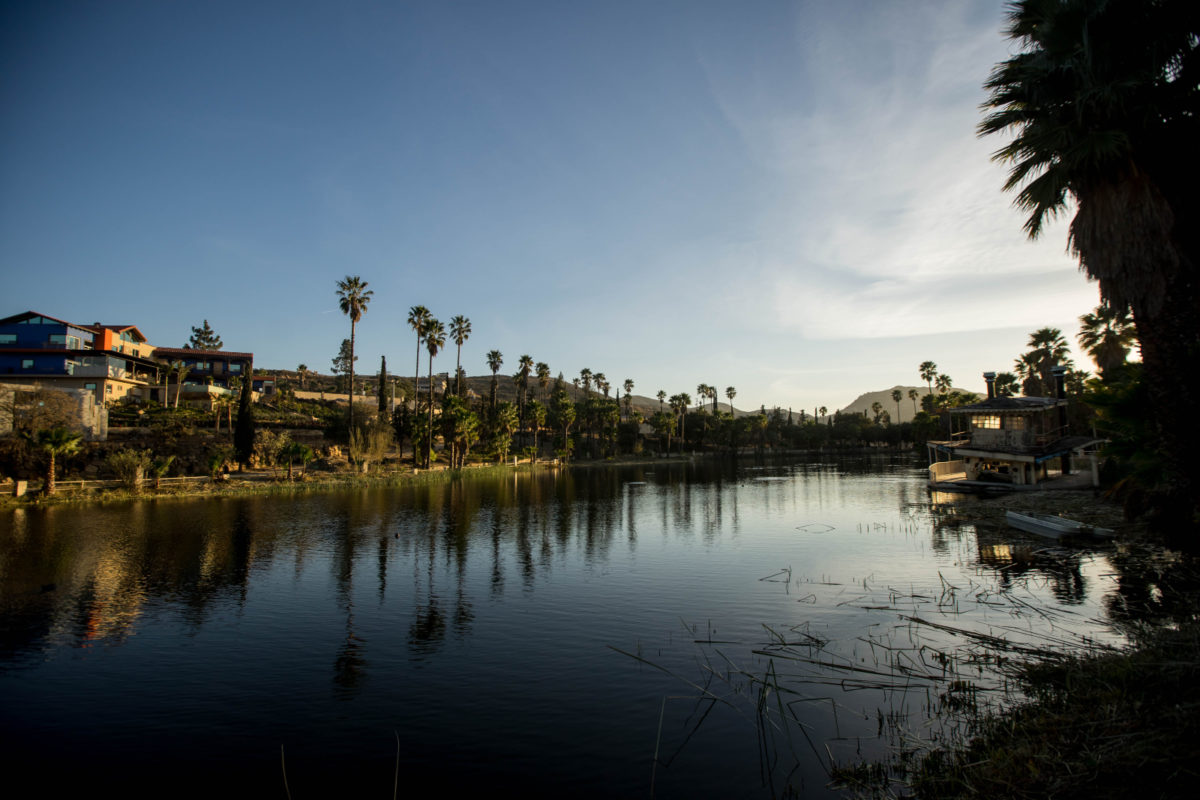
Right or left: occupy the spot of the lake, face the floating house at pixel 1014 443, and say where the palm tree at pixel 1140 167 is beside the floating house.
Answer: right

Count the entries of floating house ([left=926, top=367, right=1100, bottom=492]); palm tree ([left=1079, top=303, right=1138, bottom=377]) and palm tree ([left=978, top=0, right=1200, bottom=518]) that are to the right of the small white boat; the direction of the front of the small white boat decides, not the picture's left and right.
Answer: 2

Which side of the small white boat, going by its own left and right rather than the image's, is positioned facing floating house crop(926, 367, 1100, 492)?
right

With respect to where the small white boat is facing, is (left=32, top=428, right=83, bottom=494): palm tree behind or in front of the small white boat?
in front
